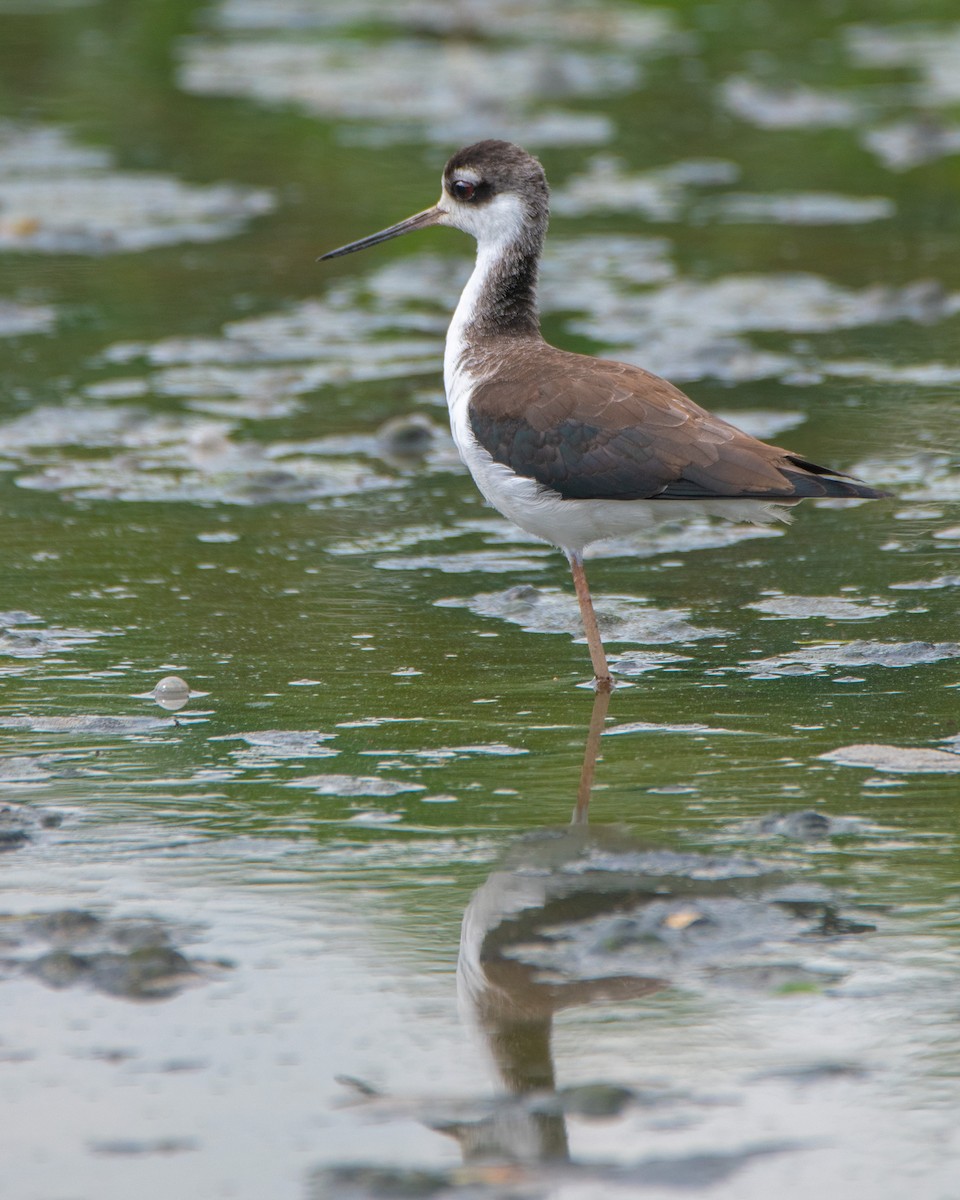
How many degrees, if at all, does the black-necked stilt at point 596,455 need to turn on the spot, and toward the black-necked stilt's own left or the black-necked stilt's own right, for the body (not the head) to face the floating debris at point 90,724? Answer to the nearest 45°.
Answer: approximately 45° to the black-necked stilt's own left

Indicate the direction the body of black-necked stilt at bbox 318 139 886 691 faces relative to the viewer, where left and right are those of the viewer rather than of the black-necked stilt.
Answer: facing to the left of the viewer

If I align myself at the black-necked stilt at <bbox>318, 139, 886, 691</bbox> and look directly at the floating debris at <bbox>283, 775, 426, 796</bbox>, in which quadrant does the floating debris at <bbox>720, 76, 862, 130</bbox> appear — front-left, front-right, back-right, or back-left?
back-right

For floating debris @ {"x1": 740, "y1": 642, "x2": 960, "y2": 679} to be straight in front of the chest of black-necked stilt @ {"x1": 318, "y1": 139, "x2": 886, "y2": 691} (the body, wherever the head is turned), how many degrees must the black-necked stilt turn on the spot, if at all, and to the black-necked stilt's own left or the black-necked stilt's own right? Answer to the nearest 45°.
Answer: approximately 180°

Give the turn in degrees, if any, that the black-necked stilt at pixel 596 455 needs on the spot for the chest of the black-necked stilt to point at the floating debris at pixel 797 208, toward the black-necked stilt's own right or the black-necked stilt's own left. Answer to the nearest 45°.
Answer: approximately 90° to the black-necked stilt's own right

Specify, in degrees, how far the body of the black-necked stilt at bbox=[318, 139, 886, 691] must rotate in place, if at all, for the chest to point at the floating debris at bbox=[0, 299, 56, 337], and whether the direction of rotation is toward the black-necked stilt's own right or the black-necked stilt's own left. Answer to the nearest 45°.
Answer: approximately 45° to the black-necked stilt's own right

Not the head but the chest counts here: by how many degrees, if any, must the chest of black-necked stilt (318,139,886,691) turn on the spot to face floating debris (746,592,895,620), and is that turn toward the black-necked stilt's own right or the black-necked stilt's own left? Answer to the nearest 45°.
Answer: approximately 135° to the black-necked stilt's own right

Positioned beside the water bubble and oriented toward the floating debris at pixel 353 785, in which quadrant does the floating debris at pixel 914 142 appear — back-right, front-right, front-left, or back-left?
back-left

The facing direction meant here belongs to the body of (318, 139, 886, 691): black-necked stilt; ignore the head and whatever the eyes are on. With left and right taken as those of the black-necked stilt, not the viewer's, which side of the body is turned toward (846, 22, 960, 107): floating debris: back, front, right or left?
right

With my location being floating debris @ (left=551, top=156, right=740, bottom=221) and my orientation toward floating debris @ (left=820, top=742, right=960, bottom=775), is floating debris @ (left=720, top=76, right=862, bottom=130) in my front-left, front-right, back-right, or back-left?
back-left

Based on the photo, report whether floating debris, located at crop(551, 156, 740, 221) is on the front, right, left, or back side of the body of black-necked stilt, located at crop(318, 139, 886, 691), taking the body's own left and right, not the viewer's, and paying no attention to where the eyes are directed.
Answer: right
